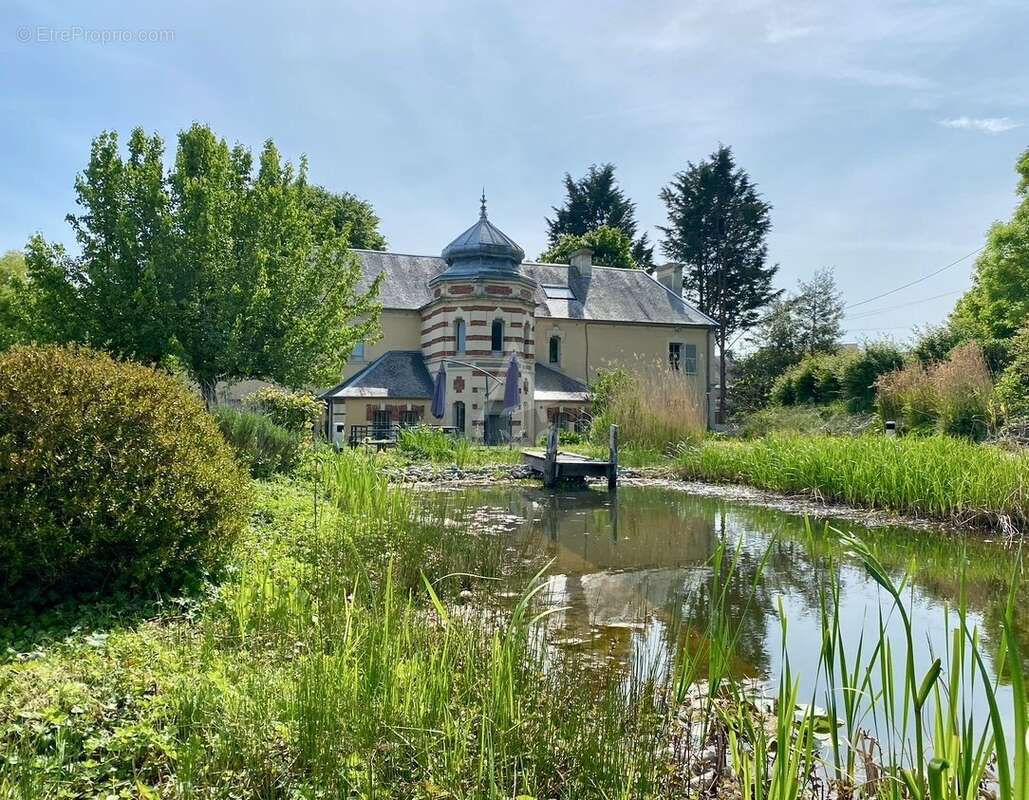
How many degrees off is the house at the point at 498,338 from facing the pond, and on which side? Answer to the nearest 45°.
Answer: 0° — it already faces it

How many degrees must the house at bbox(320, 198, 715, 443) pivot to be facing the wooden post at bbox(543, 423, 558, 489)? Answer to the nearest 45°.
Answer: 0° — it already faces it

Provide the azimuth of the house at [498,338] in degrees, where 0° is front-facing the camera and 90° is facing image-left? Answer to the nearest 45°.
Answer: approximately 0°

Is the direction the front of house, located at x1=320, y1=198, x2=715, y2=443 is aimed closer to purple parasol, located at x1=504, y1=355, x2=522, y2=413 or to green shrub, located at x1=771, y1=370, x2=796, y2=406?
the purple parasol

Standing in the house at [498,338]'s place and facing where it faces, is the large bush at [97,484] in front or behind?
in front

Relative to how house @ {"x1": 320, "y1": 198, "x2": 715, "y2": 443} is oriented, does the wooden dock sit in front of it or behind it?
in front

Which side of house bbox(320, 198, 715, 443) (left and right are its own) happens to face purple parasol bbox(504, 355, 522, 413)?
front
